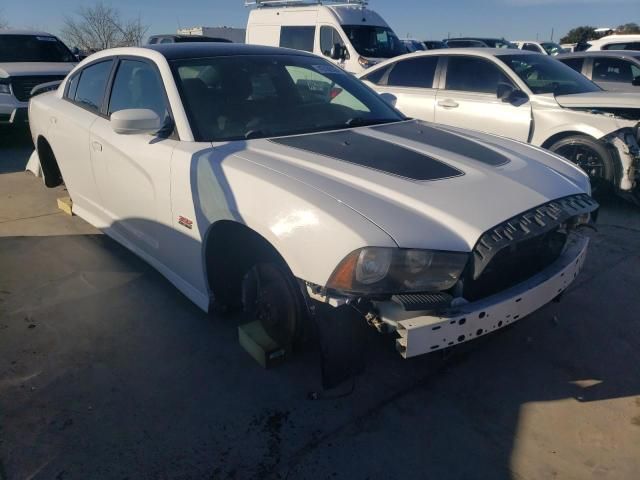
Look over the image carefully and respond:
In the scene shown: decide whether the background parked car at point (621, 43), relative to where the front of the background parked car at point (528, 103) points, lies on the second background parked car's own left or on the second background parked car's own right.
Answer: on the second background parked car's own left

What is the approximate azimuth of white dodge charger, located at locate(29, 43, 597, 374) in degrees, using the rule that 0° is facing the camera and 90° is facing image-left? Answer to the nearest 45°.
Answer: approximately 315°

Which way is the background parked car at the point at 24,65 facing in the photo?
toward the camera

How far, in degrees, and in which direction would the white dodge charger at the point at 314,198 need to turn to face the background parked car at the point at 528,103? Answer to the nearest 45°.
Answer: approximately 90° to its left

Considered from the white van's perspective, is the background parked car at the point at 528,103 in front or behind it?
in front

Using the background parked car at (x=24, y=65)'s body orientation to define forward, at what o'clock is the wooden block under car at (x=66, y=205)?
The wooden block under car is roughly at 12 o'clock from the background parked car.

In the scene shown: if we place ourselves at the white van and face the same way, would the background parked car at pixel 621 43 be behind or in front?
in front

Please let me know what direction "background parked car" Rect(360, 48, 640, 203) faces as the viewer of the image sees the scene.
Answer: facing the viewer and to the right of the viewer

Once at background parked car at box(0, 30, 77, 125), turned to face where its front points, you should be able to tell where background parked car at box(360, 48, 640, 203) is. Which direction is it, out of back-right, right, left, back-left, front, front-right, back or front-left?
front-left

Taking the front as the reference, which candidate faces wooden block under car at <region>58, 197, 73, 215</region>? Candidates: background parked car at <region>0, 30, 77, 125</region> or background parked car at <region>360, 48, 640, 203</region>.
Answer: background parked car at <region>0, 30, 77, 125</region>

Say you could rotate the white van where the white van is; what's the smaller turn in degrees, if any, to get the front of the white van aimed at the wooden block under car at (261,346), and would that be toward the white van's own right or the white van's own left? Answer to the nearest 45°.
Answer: approximately 45° to the white van's own right

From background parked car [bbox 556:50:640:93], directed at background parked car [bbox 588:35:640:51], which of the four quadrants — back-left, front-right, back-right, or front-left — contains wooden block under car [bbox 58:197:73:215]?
back-left

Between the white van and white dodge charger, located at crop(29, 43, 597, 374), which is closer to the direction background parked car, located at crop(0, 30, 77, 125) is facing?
the white dodge charger

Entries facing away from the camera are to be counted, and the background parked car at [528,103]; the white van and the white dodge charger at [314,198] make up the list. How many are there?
0
